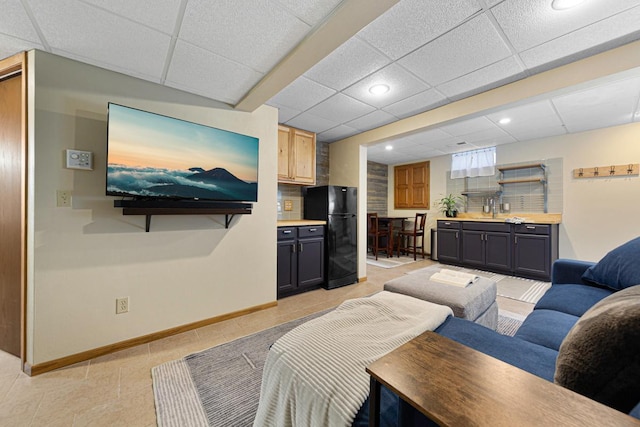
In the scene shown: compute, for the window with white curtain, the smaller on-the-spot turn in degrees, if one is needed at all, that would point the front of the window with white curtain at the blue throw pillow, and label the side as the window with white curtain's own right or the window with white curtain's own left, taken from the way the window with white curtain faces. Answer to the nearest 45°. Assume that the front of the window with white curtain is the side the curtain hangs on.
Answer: approximately 45° to the window with white curtain's own left

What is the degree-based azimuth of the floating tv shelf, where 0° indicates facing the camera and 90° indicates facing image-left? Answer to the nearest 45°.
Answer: approximately 315°

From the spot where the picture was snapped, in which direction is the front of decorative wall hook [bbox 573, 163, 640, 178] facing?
facing the viewer and to the left of the viewer

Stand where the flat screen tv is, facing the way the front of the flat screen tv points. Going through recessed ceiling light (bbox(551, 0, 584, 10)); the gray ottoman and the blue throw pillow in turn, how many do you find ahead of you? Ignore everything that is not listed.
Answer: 3

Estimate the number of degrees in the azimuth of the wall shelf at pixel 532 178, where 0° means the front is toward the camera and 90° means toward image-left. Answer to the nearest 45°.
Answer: approximately 45°

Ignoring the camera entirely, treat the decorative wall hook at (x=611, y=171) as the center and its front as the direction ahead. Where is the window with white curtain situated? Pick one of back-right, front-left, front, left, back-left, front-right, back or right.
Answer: front-right

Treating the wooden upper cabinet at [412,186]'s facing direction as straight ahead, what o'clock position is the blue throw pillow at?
The blue throw pillow is roughly at 10 o'clock from the wooden upper cabinet.

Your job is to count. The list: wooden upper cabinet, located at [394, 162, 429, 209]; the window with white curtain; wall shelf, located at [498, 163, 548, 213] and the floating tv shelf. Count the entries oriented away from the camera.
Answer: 0

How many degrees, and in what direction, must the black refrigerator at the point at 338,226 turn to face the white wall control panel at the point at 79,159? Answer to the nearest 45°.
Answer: approximately 90° to its right

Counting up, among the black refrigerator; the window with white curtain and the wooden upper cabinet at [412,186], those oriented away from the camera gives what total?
0

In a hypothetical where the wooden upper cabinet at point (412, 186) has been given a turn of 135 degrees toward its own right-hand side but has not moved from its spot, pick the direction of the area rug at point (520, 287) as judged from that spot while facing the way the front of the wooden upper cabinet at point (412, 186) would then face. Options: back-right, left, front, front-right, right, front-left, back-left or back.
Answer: back-right

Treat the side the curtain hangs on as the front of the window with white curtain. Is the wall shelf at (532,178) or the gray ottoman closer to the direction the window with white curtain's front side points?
the gray ottoman

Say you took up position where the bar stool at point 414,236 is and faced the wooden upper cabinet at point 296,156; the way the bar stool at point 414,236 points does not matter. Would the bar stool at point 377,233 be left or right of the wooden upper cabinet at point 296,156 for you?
right

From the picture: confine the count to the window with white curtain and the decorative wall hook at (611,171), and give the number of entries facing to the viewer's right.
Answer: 0
